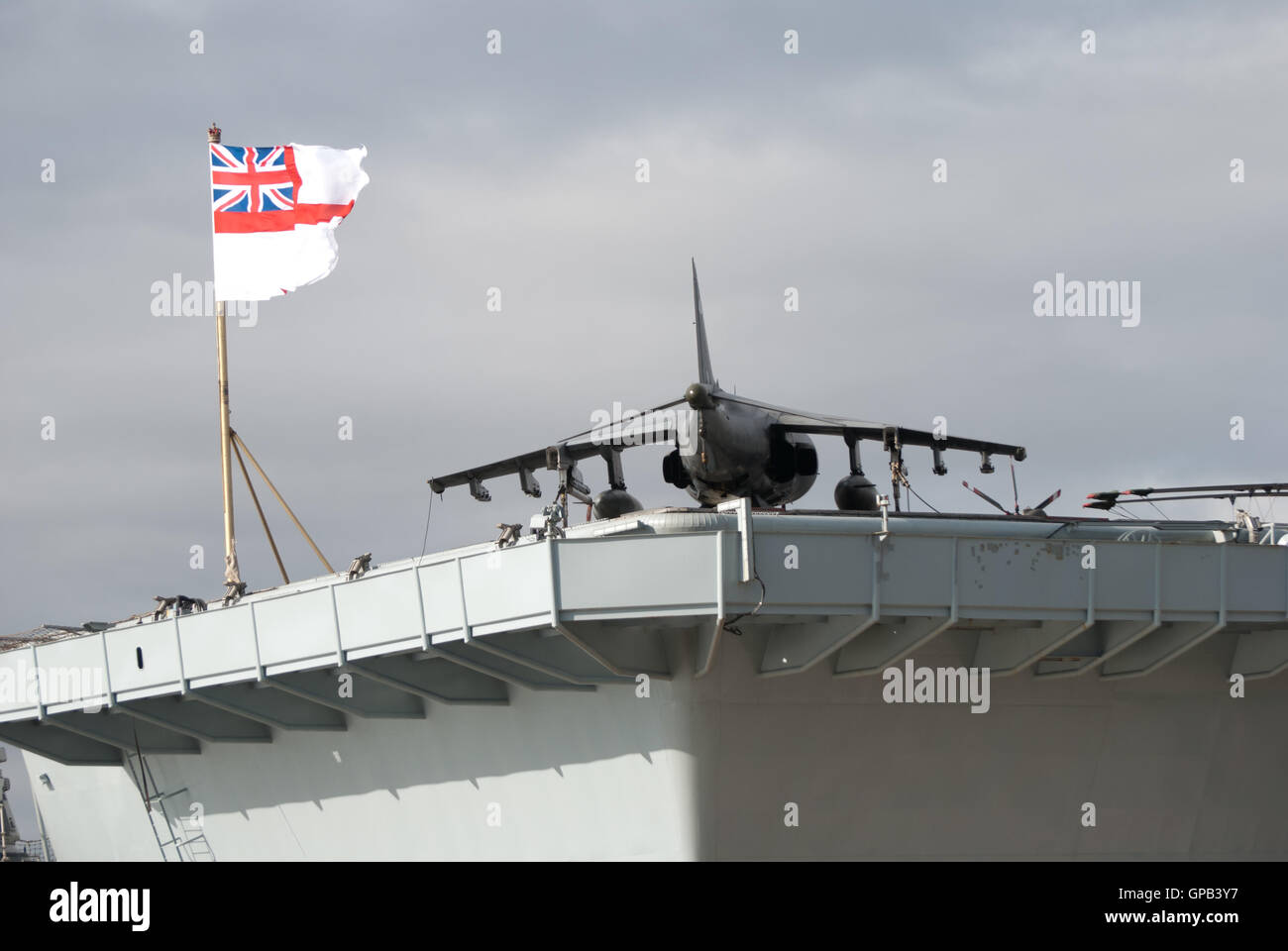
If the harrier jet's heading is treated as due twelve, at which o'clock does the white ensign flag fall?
The white ensign flag is roughly at 9 o'clock from the harrier jet.

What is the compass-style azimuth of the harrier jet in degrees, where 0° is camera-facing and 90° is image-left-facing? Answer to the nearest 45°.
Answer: approximately 180°
